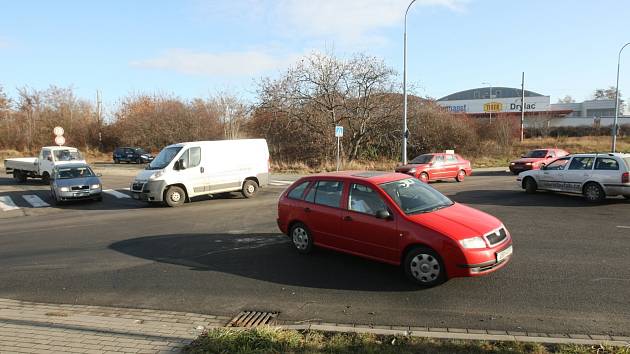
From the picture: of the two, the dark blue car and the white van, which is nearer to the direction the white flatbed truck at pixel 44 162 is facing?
the white van

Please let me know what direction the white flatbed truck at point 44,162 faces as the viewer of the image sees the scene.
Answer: facing the viewer and to the right of the viewer

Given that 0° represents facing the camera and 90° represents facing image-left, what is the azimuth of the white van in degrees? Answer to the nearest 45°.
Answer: approximately 45°

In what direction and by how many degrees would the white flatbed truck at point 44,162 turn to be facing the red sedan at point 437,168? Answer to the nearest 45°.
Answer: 0° — it already faces it

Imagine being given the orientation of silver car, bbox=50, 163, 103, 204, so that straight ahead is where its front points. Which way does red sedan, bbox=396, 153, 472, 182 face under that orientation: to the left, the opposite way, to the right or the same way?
to the right

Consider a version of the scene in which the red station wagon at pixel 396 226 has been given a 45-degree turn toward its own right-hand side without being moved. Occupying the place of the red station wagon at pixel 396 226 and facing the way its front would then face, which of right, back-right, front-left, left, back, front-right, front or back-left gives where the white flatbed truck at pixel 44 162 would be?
back-right

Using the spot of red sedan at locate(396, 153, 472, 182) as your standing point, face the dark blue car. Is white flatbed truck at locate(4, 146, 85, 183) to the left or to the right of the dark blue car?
left

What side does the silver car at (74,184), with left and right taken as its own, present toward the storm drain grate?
front

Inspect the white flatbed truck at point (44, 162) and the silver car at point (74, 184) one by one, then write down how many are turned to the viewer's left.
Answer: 0

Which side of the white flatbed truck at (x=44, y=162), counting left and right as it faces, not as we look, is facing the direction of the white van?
front

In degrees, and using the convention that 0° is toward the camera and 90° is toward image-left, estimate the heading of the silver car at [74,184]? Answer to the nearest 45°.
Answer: approximately 0°

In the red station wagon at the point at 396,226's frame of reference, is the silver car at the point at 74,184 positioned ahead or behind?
behind

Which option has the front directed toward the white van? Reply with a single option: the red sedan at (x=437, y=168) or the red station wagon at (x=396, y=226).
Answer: the red sedan at (x=437, y=168)

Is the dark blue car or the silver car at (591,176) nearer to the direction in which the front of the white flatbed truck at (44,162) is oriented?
the silver car

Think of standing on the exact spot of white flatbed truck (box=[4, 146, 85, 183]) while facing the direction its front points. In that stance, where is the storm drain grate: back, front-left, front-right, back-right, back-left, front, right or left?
front-right
